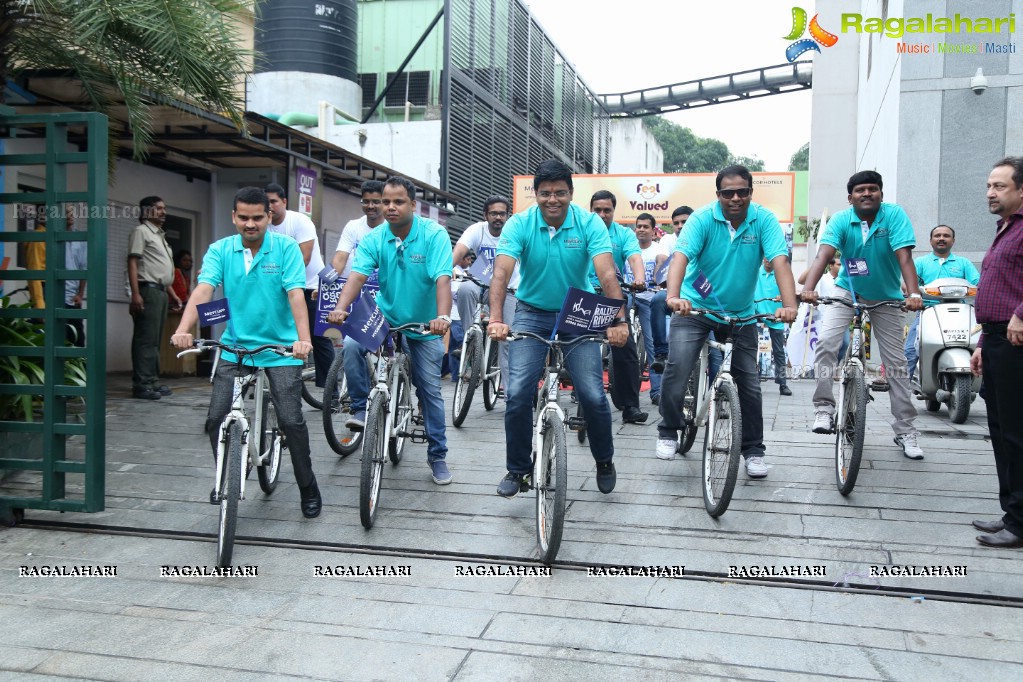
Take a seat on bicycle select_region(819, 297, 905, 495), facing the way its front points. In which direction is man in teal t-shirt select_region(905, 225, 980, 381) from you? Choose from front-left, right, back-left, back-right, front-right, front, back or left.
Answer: back

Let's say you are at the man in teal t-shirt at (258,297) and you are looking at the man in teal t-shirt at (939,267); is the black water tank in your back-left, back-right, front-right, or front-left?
front-left

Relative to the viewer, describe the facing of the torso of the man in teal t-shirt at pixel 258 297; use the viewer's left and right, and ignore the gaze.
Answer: facing the viewer

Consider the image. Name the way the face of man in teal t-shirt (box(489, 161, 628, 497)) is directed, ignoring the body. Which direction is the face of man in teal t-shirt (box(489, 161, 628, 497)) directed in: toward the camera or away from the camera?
toward the camera

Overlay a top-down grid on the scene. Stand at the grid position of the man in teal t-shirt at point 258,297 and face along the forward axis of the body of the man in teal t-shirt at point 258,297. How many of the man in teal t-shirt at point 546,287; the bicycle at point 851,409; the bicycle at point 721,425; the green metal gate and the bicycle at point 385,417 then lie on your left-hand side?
4

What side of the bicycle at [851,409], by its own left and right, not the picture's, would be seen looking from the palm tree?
right

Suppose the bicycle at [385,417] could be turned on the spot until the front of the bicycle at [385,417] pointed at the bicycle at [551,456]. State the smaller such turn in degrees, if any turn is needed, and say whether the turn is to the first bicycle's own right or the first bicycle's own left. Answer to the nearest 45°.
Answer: approximately 45° to the first bicycle's own left

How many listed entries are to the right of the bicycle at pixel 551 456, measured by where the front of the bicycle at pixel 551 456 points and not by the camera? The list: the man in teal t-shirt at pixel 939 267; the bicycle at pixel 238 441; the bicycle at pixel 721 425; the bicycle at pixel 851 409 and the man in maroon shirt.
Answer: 1

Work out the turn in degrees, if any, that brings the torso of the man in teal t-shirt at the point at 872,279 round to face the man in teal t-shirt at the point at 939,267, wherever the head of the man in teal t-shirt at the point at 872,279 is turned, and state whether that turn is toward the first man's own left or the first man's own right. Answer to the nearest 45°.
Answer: approximately 180°

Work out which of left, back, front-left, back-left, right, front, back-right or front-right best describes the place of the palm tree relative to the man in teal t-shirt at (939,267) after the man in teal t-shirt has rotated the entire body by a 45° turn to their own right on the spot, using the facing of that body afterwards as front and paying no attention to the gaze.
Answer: front

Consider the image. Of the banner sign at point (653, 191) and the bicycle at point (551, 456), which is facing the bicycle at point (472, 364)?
the banner sign

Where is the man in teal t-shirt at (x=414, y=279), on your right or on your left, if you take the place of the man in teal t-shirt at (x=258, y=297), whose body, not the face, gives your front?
on your left

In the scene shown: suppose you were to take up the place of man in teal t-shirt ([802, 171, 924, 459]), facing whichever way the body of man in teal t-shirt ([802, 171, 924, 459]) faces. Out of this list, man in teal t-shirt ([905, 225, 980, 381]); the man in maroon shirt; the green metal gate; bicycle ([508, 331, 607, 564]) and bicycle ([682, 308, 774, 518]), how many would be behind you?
1

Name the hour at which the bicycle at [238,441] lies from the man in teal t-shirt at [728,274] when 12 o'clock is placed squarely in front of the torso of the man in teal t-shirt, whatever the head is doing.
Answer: The bicycle is roughly at 2 o'clock from the man in teal t-shirt.
